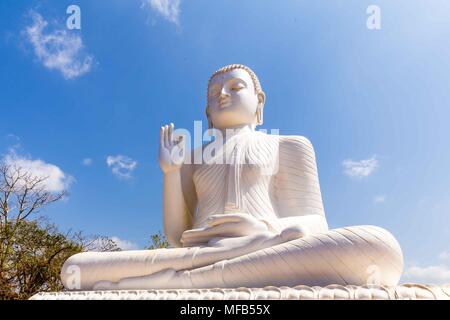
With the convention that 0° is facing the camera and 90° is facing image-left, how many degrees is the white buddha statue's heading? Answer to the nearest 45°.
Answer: approximately 45°
